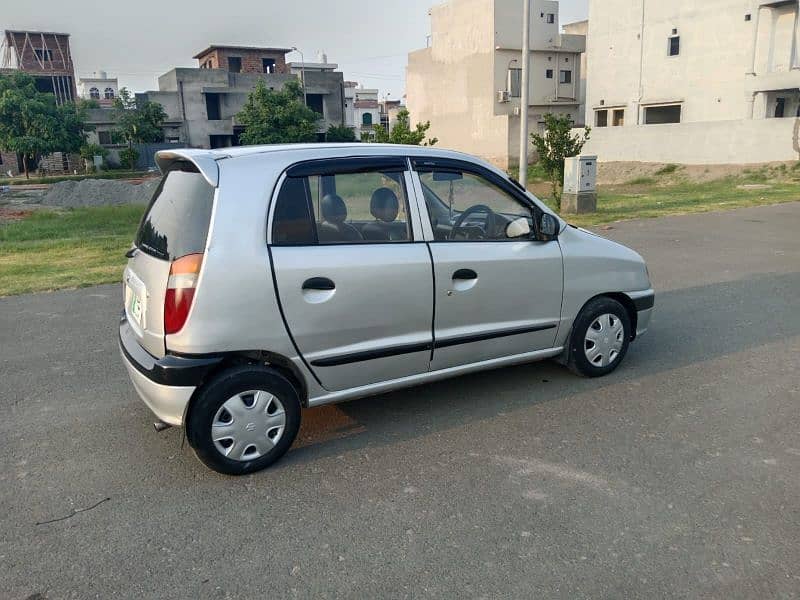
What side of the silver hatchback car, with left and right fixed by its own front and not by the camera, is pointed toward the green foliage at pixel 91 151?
left

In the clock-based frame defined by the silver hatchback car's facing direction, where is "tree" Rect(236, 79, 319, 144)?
The tree is roughly at 10 o'clock from the silver hatchback car.

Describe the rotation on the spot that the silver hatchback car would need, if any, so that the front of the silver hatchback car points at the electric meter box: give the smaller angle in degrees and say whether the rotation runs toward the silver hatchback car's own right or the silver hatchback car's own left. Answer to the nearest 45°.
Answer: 0° — it already faces it

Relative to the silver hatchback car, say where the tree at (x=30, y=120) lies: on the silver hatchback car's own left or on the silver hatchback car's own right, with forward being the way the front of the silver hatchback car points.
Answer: on the silver hatchback car's own left

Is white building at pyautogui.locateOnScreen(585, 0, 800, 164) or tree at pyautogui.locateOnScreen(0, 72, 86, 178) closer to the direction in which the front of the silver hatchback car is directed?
the white building

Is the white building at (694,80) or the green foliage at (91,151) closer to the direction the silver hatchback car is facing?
the white building

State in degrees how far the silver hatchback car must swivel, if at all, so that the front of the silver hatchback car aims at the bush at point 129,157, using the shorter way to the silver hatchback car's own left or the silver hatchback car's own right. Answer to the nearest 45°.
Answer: approximately 45° to the silver hatchback car's own left

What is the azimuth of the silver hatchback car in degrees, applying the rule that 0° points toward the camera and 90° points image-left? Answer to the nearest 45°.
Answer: approximately 225°

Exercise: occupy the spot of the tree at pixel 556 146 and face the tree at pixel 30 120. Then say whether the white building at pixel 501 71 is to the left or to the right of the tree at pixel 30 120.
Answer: right

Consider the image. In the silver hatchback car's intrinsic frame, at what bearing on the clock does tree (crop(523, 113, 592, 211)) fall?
The tree is roughly at 11 o'clock from the silver hatchback car.
